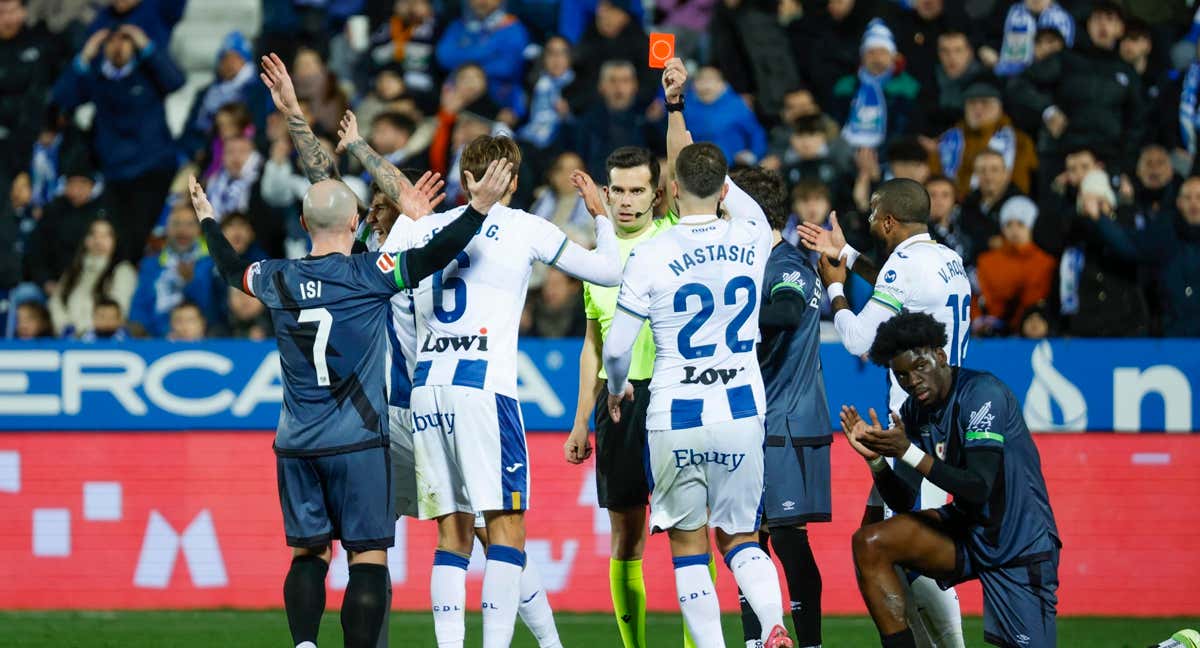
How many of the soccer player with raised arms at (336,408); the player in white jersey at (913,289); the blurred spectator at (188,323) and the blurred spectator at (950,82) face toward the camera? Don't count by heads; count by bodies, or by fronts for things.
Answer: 2

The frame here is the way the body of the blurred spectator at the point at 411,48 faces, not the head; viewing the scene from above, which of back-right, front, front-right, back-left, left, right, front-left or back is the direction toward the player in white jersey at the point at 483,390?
front

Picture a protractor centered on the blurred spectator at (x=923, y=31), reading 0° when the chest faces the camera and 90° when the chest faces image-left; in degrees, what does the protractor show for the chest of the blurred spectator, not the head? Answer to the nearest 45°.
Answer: approximately 0°

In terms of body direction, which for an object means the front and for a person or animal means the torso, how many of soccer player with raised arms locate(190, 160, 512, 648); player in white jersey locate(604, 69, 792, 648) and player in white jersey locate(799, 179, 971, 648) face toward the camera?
0

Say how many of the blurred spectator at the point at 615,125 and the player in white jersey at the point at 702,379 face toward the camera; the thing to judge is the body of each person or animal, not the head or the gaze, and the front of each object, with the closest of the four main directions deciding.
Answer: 1

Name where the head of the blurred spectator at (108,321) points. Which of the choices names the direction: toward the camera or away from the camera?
toward the camera

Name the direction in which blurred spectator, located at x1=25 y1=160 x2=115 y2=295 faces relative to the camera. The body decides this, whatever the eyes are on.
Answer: toward the camera

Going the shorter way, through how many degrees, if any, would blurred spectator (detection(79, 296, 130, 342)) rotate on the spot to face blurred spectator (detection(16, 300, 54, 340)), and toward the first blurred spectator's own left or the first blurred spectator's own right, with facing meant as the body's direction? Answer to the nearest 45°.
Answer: approximately 135° to the first blurred spectator's own right

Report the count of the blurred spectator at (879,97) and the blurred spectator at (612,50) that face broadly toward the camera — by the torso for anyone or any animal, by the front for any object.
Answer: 2

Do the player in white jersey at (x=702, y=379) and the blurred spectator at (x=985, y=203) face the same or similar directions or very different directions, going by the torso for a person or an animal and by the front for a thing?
very different directions

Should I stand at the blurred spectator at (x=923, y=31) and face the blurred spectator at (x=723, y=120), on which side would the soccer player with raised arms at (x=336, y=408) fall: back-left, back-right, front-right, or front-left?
front-left

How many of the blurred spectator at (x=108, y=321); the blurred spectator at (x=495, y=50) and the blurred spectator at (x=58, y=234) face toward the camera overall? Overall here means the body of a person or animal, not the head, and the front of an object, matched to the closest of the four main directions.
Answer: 3

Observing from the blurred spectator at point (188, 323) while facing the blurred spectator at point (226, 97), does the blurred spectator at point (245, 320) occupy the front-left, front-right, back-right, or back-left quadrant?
front-right

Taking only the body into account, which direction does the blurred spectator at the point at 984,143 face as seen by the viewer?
toward the camera

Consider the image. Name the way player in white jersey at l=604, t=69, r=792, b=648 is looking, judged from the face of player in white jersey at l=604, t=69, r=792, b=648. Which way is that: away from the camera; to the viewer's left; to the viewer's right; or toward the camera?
away from the camera

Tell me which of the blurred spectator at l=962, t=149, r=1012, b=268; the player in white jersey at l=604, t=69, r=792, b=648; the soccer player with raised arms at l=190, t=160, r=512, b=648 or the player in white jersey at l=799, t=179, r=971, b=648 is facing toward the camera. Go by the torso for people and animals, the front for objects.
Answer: the blurred spectator

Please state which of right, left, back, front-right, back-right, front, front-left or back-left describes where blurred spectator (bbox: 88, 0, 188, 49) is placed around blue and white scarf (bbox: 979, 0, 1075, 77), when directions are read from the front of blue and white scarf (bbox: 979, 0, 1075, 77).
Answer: right

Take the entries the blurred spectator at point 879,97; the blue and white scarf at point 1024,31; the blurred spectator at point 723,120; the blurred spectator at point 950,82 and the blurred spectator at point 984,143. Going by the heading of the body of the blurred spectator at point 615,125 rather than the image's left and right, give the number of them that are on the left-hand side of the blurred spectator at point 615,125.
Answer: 5

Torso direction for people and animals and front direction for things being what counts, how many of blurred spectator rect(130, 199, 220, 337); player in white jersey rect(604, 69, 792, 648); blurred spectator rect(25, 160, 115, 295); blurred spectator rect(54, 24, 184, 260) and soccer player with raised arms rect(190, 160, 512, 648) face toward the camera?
3

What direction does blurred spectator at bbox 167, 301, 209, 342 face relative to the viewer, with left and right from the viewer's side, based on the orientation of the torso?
facing the viewer
